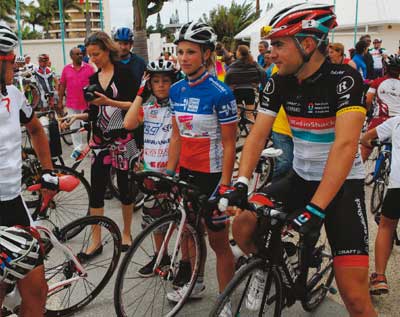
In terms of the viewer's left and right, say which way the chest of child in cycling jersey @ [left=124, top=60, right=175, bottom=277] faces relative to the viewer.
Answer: facing the viewer

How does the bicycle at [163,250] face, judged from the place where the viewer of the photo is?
facing the viewer and to the left of the viewer

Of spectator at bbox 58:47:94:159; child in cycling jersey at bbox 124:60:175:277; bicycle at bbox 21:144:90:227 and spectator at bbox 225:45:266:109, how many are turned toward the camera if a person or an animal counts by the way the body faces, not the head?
2

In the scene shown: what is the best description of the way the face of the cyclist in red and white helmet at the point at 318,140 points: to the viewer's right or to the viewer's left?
to the viewer's left

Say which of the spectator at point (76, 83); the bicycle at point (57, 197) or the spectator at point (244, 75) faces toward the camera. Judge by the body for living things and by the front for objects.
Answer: the spectator at point (76, 83)

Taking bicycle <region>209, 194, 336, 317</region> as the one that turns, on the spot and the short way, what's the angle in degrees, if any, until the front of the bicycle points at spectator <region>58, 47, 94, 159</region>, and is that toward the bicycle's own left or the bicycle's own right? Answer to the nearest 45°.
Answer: approximately 90° to the bicycle's own right

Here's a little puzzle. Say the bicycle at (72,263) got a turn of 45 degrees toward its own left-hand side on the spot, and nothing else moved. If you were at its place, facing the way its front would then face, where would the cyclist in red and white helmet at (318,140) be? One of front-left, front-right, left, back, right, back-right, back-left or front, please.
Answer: front-left

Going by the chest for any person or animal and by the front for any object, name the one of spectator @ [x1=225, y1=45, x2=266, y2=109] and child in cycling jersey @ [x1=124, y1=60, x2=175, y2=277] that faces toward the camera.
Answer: the child in cycling jersey

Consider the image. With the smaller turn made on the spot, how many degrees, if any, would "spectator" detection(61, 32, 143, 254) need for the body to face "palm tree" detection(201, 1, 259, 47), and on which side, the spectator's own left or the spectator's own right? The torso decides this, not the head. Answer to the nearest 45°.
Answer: approximately 135° to the spectator's own right

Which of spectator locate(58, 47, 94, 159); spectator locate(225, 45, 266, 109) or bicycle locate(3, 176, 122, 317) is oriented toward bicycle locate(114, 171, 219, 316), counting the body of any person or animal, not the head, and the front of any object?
spectator locate(58, 47, 94, 159)

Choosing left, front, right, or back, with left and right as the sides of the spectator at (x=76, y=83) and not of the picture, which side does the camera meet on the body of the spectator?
front

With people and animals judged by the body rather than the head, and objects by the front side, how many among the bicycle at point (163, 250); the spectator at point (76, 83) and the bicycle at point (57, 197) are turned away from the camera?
0

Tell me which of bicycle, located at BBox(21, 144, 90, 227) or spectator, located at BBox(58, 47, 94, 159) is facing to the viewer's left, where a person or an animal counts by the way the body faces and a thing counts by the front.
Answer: the bicycle

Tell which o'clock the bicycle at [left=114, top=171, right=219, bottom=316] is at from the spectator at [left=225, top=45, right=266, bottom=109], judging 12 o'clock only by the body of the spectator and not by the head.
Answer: The bicycle is roughly at 6 o'clock from the spectator.
